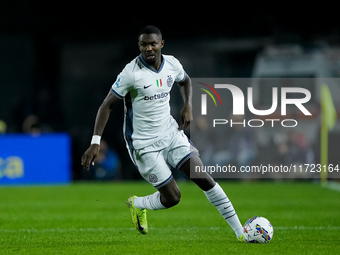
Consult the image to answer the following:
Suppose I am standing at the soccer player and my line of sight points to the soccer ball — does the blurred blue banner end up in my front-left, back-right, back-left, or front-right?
back-left

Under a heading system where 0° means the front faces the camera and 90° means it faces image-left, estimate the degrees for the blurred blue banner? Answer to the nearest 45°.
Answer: approximately 0°

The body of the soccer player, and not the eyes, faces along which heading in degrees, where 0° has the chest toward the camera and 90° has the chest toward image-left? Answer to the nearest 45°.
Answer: approximately 315°

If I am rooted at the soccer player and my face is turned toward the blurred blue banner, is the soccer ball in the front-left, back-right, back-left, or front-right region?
back-right

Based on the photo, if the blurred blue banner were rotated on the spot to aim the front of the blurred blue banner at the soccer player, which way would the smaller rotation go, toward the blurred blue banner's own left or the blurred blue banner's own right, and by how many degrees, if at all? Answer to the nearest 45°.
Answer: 0° — it already faces them

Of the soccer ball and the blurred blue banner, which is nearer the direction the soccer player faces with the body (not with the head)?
the soccer ball

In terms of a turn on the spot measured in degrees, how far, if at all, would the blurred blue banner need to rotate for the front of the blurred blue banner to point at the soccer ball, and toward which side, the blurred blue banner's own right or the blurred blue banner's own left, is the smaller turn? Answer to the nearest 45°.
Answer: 0° — it already faces it

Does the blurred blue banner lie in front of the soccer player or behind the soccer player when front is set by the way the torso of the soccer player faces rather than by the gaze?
behind

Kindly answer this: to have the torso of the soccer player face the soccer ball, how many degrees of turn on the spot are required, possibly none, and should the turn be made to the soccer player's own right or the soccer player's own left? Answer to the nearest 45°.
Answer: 0° — they already face it
